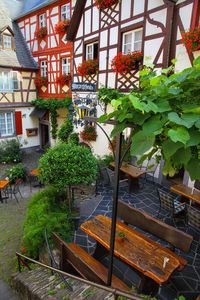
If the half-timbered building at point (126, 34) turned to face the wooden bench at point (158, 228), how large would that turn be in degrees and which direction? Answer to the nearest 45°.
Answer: approximately 45° to its left

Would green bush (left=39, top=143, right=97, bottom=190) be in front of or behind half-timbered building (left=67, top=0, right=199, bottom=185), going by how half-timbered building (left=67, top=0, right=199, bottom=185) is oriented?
in front

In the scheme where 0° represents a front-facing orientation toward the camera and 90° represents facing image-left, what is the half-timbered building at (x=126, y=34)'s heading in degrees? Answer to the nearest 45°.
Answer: approximately 45°

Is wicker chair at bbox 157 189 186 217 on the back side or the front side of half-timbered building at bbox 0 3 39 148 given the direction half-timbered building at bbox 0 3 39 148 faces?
on the front side

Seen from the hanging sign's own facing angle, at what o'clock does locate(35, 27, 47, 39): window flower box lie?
The window flower box is roughly at 5 o'clock from the hanging sign.

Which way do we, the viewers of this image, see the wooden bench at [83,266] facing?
facing away from the viewer and to the right of the viewer

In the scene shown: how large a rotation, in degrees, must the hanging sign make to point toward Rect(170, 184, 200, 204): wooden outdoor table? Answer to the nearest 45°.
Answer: approximately 45° to its left

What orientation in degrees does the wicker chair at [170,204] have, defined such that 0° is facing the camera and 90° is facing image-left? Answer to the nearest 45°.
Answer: approximately 225°

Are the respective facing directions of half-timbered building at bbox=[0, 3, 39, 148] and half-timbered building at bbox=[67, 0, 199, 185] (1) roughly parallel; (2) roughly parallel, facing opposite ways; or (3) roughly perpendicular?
roughly perpendicular

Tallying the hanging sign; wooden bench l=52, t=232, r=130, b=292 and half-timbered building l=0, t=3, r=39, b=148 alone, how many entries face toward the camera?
2

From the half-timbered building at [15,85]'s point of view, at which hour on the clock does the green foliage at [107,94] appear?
The green foliage is roughly at 11 o'clock from the half-timbered building.
